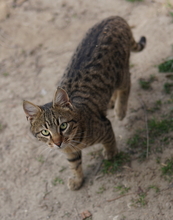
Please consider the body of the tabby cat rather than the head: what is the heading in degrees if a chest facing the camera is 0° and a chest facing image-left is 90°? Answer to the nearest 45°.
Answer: approximately 45°
